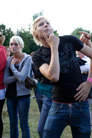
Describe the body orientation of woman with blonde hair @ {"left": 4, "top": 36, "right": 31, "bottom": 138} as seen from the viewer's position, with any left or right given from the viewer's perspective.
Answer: facing the viewer and to the left of the viewer

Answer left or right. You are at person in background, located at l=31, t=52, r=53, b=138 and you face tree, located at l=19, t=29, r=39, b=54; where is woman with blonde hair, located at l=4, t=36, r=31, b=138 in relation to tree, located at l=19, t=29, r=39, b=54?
left

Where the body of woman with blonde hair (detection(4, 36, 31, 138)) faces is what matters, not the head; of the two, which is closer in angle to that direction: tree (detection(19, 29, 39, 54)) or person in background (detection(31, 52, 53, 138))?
the person in background

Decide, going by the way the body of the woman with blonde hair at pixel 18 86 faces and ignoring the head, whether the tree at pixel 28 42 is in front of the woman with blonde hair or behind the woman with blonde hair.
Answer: behind

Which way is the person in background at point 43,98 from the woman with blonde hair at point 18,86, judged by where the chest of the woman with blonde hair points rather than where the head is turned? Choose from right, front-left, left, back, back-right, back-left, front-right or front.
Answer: left
